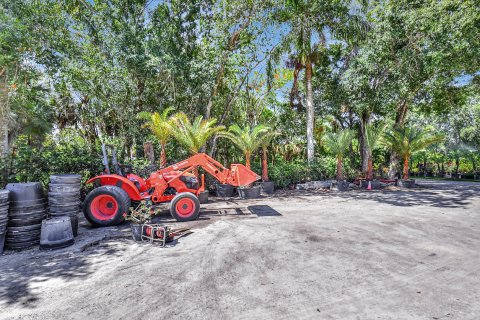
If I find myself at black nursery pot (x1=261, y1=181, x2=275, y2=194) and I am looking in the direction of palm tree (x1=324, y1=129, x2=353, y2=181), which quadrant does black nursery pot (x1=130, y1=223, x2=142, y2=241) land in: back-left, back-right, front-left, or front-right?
back-right

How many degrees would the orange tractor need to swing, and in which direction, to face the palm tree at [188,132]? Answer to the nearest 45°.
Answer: approximately 90° to its left

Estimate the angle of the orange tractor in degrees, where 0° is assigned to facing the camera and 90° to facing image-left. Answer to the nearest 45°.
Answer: approximately 270°

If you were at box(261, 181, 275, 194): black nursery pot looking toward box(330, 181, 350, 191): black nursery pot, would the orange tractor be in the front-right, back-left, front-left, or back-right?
back-right

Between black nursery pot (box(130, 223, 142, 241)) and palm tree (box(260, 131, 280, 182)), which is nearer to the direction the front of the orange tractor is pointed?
the palm tree

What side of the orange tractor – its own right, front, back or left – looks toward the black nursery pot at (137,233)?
right

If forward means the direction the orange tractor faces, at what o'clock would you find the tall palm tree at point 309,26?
The tall palm tree is roughly at 11 o'clock from the orange tractor.
